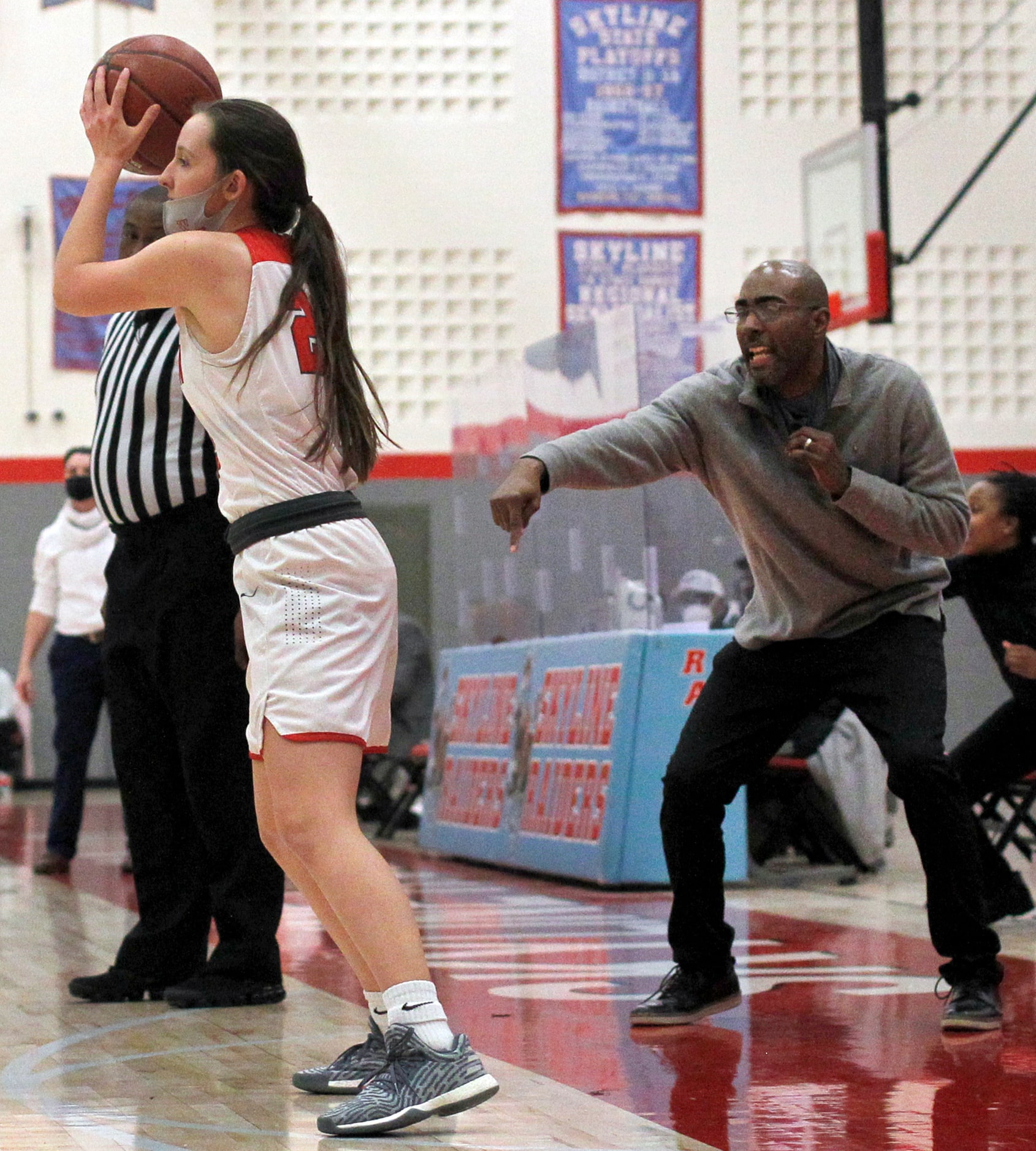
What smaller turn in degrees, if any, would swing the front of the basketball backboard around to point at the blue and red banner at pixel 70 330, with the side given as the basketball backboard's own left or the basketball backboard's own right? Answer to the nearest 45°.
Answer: approximately 45° to the basketball backboard's own right

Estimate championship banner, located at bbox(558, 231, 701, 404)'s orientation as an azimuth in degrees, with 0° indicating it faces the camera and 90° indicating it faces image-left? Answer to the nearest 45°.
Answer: approximately 0°

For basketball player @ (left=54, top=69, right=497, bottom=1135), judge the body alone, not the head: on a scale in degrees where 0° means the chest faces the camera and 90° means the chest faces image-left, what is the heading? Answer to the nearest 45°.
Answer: approximately 90°

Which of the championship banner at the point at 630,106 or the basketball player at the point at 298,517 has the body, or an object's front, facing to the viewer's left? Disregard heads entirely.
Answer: the basketball player

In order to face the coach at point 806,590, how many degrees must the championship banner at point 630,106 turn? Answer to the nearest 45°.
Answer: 0° — it already faces them

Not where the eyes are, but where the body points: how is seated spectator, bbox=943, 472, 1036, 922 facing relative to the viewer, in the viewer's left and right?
facing to the left of the viewer
